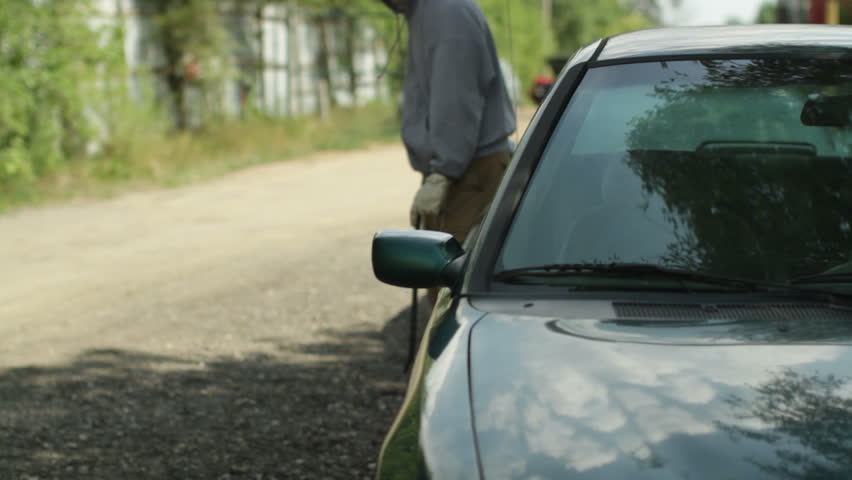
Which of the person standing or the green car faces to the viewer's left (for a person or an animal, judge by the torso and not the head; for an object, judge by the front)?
the person standing

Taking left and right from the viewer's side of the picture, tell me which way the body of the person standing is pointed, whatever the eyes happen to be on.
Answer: facing to the left of the viewer

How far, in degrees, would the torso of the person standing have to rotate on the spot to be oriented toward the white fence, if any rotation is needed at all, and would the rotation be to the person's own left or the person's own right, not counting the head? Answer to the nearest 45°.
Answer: approximately 90° to the person's own right

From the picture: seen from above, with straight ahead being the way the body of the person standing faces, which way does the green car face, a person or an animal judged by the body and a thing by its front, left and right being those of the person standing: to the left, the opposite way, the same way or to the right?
to the left

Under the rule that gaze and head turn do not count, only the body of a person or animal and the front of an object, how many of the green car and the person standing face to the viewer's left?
1

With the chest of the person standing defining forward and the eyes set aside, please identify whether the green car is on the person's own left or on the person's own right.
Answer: on the person's own left

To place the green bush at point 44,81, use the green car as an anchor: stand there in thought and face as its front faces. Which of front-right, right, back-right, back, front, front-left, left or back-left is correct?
back-right

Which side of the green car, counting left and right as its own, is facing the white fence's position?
back
